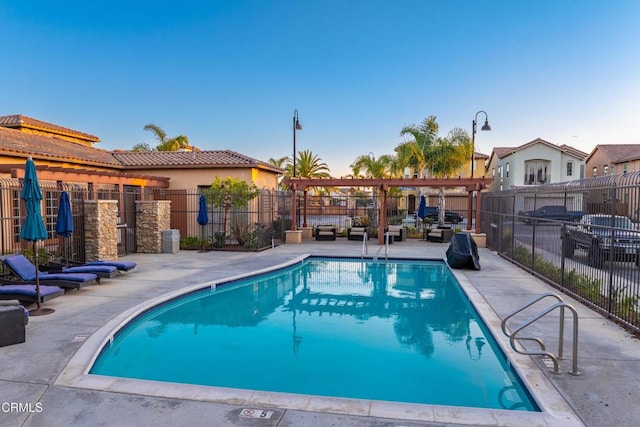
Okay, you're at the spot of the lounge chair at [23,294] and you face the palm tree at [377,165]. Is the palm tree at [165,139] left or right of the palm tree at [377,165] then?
left

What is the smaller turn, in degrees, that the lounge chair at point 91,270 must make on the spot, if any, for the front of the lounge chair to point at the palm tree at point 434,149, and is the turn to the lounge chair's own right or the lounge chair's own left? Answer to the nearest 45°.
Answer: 0° — it already faces it

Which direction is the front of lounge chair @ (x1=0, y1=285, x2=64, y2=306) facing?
to the viewer's right

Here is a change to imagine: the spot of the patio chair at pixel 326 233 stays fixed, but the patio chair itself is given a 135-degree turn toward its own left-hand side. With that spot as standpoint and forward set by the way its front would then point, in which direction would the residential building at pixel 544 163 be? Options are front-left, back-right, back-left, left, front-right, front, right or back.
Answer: front

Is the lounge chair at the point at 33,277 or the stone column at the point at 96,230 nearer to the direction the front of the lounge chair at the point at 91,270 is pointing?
the stone column

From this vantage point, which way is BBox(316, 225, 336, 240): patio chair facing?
toward the camera

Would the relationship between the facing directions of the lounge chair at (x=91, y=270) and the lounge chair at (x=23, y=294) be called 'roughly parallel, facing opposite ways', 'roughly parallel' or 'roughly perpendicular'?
roughly parallel

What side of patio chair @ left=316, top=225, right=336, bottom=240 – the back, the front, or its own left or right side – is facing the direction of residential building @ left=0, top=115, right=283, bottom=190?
right

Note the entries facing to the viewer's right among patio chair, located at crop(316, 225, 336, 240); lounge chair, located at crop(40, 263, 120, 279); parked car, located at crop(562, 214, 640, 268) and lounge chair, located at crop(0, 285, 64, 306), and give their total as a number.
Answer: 2

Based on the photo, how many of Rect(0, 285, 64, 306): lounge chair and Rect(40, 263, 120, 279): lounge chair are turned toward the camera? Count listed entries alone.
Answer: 0

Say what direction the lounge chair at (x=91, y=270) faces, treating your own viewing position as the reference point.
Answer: facing to the right of the viewer

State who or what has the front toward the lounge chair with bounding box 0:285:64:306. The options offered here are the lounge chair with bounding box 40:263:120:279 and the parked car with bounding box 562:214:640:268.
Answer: the parked car
